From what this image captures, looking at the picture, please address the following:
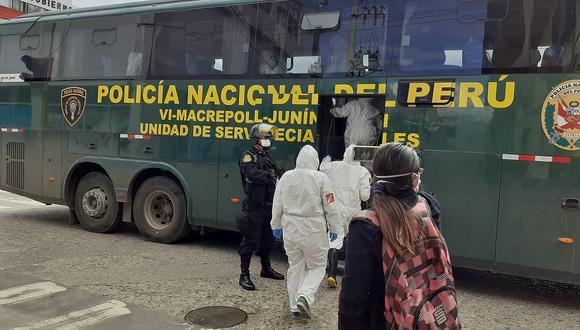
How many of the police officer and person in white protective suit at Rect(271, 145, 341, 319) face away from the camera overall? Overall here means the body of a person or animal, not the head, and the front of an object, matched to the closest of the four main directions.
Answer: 1

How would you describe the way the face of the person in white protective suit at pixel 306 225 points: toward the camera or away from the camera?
away from the camera

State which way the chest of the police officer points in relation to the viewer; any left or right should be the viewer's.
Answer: facing the viewer and to the right of the viewer

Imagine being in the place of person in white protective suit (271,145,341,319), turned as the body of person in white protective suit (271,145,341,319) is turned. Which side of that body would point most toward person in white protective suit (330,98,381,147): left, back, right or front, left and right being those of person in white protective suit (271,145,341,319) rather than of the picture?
front

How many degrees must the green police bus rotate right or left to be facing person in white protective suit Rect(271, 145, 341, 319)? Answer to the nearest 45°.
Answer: approximately 45° to its right

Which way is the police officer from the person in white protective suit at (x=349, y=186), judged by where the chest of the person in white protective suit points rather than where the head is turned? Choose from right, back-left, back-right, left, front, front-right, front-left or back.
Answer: left

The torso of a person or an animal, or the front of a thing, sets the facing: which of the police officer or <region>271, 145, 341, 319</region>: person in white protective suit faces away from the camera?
the person in white protective suit

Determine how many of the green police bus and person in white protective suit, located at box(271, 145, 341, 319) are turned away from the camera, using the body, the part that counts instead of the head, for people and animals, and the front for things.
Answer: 1

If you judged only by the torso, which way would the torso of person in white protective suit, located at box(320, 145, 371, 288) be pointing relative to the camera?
away from the camera

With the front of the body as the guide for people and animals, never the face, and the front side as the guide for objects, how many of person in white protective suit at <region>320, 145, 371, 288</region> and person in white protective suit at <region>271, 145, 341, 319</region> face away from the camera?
2

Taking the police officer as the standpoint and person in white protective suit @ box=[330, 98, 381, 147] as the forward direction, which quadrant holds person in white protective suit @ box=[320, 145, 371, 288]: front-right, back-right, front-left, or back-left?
front-right

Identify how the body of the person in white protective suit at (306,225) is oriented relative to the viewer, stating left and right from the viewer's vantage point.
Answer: facing away from the viewer

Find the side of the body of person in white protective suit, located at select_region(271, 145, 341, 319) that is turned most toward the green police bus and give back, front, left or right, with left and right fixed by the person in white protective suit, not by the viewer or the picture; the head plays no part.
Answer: front

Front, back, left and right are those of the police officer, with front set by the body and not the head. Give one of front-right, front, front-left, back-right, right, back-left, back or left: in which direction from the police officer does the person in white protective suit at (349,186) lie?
front-left

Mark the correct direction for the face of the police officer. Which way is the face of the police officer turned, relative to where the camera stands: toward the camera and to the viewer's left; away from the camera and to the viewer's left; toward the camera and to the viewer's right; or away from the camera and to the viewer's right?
toward the camera and to the viewer's right

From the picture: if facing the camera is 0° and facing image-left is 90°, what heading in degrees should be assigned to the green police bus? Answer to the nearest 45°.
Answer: approximately 315°
